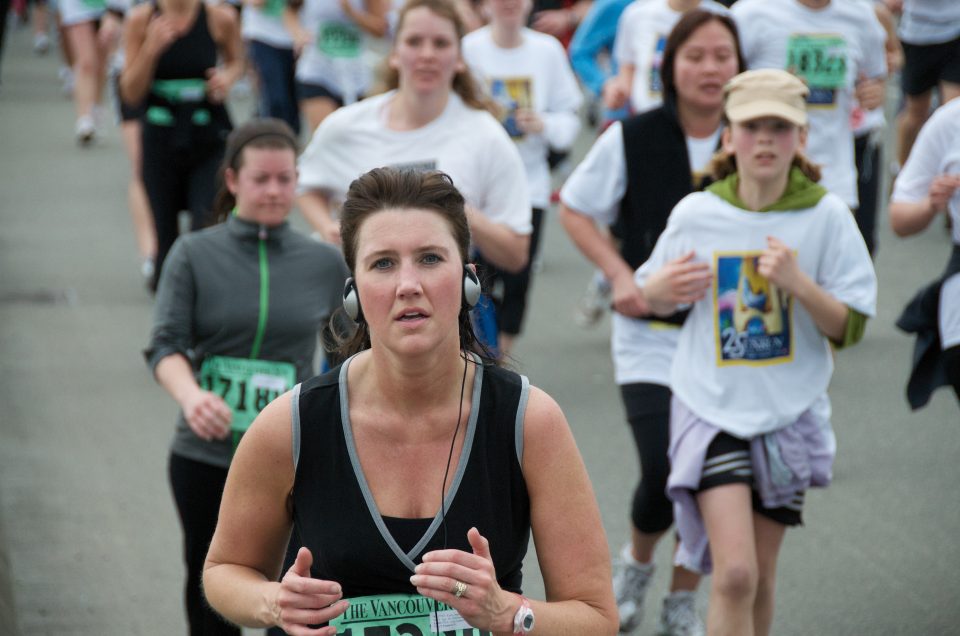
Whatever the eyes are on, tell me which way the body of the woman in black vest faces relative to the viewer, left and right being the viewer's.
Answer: facing the viewer and to the right of the viewer

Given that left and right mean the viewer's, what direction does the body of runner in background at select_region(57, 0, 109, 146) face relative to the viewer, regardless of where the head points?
facing the viewer

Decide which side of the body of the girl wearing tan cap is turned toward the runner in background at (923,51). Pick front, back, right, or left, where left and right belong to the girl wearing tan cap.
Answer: back

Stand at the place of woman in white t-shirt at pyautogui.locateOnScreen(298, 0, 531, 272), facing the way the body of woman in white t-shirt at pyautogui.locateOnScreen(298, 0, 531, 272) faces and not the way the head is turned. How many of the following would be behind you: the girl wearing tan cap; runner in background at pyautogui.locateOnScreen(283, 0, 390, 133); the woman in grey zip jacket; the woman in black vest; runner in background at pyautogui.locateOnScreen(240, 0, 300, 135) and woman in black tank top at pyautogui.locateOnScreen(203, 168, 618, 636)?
2

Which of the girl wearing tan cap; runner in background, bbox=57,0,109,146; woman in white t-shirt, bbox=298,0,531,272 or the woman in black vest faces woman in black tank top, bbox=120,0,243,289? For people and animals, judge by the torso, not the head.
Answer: the runner in background

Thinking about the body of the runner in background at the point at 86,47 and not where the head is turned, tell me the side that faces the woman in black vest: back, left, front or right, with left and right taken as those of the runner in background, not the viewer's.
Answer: front

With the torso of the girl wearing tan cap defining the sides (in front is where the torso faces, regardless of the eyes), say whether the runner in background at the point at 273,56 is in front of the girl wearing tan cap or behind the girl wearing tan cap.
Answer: behind

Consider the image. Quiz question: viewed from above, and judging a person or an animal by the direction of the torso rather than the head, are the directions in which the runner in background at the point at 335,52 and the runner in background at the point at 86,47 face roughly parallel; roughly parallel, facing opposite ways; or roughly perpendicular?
roughly parallel

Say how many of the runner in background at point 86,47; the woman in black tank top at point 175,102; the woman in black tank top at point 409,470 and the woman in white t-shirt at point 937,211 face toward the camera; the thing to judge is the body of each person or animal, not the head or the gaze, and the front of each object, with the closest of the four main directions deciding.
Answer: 4

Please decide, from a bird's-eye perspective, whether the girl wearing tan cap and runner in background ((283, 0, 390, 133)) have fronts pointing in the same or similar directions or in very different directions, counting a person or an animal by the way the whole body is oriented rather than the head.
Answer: same or similar directions

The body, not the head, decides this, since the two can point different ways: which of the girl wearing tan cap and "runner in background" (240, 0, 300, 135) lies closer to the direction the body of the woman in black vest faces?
the girl wearing tan cap

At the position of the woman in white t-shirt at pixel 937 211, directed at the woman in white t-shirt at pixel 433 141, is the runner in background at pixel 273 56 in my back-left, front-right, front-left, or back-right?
front-right

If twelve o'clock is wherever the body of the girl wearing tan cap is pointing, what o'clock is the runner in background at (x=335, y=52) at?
The runner in background is roughly at 5 o'clock from the girl wearing tan cap.

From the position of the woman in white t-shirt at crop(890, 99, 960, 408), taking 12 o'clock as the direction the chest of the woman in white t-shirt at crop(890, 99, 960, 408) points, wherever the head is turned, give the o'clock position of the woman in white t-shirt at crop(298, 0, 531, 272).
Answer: the woman in white t-shirt at crop(298, 0, 531, 272) is roughly at 3 o'clock from the woman in white t-shirt at crop(890, 99, 960, 408).

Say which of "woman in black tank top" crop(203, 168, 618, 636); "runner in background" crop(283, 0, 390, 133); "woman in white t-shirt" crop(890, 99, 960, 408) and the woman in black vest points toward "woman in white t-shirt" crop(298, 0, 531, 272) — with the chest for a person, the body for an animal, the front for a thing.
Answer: the runner in background

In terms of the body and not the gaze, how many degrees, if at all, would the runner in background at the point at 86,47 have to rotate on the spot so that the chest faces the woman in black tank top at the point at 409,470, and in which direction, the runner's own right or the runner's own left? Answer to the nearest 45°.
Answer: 0° — they already face them

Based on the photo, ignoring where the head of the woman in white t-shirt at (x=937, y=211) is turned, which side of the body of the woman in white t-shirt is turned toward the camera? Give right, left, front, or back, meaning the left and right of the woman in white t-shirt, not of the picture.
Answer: front

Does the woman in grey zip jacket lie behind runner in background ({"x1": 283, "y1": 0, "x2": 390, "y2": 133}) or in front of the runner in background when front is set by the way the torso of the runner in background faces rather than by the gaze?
in front

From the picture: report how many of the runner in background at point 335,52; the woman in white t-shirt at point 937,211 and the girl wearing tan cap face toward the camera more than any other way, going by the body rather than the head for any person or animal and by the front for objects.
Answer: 3

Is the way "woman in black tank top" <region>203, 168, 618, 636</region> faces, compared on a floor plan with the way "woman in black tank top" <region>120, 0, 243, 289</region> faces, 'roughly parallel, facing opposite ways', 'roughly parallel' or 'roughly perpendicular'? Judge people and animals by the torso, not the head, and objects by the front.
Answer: roughly parallel
